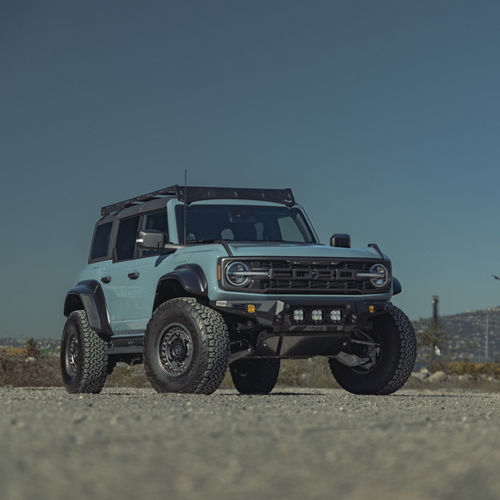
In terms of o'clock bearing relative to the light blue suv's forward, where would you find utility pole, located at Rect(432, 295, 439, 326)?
The utility pole is roughly at 8 o'clock from the light blue suv.

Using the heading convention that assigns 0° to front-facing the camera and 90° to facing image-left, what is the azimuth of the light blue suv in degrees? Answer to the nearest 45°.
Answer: approximately 315°
